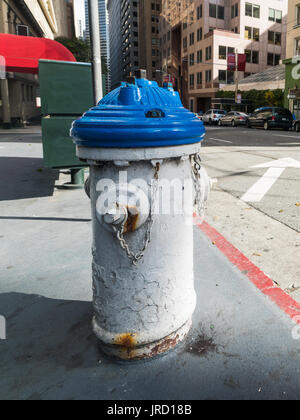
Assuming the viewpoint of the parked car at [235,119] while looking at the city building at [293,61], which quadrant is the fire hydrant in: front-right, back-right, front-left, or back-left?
back-right

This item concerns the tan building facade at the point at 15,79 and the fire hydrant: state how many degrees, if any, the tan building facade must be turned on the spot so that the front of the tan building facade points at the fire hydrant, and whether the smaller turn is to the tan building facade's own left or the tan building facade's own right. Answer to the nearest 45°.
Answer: approximately 90° to the tan building facade's own right

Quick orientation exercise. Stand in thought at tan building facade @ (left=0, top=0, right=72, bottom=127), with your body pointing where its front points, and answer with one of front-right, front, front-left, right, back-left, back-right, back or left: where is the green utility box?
right

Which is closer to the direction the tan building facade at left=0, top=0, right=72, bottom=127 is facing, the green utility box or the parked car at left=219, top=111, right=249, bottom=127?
the parked car

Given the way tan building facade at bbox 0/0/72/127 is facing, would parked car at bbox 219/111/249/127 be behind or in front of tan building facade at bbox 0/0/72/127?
in front

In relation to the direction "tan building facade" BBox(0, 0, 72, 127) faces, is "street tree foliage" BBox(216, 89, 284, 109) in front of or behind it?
in front

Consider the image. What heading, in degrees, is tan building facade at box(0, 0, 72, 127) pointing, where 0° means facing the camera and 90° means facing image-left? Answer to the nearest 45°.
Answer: approximately 270°
